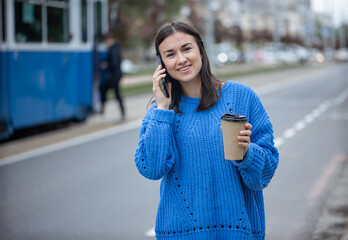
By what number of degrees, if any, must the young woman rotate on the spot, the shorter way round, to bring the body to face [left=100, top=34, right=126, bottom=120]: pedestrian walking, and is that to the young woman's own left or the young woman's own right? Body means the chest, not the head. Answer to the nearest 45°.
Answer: approximately 180°

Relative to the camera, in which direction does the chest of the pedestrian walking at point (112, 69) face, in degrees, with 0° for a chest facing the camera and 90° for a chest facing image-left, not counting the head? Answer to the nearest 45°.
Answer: approximately 90°

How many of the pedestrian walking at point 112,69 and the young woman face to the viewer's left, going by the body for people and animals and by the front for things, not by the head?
1

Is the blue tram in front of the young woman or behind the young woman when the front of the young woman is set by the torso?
behind

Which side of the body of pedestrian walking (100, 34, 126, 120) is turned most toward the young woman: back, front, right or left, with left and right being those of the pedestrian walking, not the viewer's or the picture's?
left

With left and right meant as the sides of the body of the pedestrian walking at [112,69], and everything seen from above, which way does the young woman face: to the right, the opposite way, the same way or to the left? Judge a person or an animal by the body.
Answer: to the left
